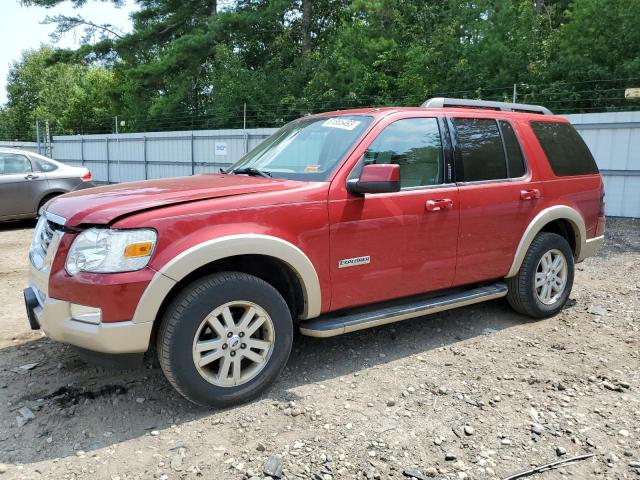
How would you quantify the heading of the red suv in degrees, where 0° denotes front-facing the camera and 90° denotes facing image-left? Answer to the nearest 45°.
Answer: approximately 45°

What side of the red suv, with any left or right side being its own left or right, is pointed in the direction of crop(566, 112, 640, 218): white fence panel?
back

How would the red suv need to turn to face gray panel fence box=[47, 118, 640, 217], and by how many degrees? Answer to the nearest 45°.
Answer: approximately 135° to its right

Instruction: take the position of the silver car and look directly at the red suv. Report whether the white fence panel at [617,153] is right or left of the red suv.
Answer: left

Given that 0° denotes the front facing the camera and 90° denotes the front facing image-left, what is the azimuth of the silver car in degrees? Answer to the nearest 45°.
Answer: approximately 90°

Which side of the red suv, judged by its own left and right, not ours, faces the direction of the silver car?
right

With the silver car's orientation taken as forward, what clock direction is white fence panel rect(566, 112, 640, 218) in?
The white fence panel is roughly at 7 o'clock from the silver car.

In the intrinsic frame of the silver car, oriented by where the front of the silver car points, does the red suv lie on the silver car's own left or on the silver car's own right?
on the silver car's own left
